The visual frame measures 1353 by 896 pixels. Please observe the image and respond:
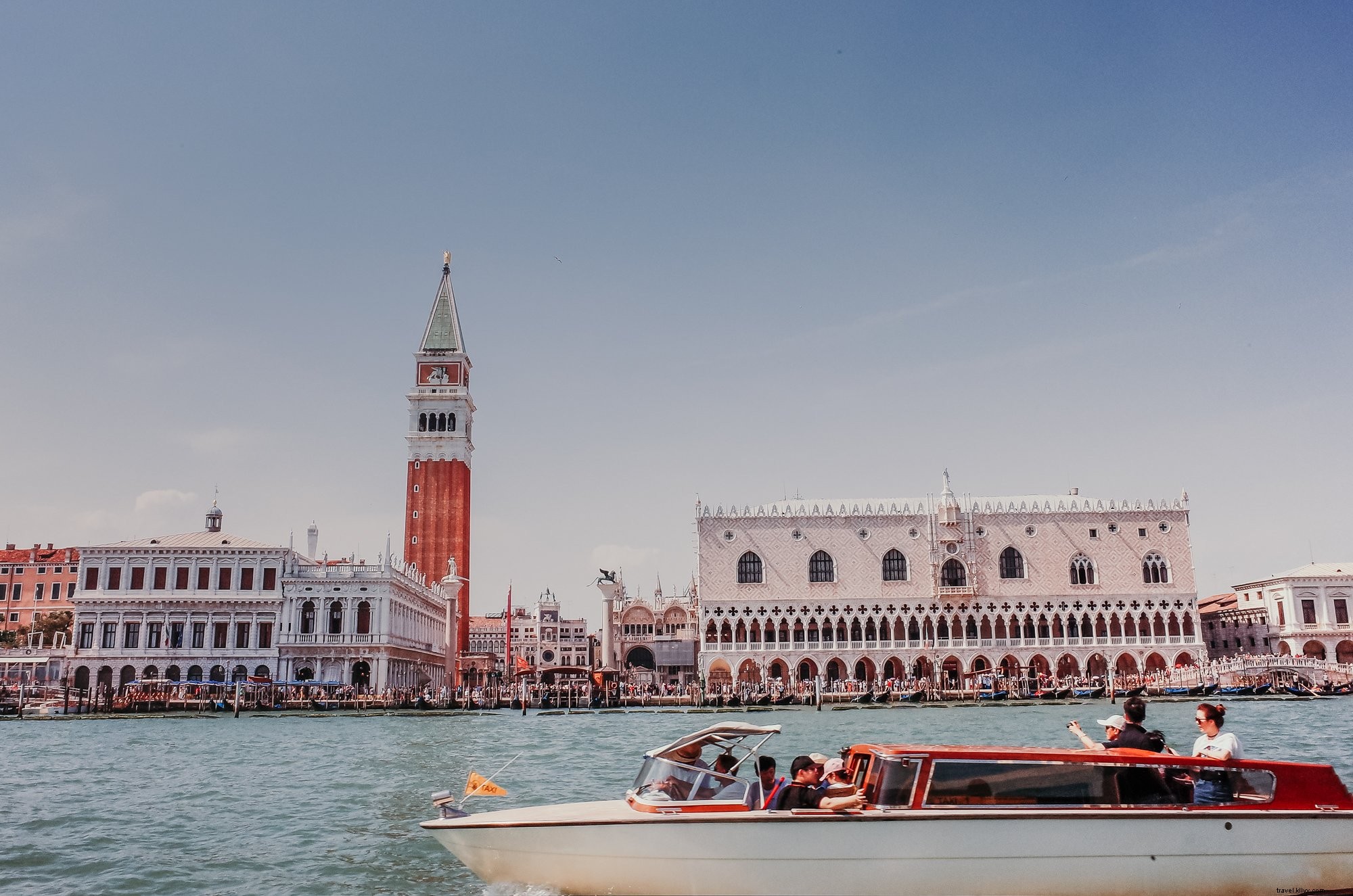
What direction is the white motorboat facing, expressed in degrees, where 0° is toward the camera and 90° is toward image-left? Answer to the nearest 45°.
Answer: approximately 90°

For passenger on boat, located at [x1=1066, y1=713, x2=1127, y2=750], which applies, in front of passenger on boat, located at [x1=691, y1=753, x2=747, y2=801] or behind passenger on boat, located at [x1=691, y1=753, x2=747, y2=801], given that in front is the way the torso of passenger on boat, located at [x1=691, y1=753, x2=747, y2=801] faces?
behind

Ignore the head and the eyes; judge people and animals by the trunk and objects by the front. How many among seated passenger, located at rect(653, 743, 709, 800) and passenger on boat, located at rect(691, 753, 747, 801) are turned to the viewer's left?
2

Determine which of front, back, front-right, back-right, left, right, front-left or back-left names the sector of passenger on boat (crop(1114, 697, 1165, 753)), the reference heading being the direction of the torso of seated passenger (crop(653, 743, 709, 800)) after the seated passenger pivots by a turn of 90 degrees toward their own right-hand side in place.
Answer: right

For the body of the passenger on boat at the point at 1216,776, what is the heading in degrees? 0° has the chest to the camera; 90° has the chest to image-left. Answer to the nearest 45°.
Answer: approximately 45°

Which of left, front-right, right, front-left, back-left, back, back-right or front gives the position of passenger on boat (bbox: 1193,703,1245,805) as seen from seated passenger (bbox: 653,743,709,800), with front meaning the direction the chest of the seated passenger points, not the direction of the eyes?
back

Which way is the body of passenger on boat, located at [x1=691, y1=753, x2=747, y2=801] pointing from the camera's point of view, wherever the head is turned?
to the viewer's left

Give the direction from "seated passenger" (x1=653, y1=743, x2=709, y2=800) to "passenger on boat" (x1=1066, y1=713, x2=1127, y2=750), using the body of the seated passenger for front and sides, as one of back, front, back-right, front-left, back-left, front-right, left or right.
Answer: back

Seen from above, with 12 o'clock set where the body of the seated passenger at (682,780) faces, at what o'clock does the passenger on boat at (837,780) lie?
The passenger on boat is roughly at 6 o'clock from the seated passenger.

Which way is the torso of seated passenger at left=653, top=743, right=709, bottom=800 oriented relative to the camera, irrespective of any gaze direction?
to the viewer's left

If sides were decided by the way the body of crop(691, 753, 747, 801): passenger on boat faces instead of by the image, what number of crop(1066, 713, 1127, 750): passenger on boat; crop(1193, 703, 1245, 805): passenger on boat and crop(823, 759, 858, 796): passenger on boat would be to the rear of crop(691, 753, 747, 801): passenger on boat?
3
